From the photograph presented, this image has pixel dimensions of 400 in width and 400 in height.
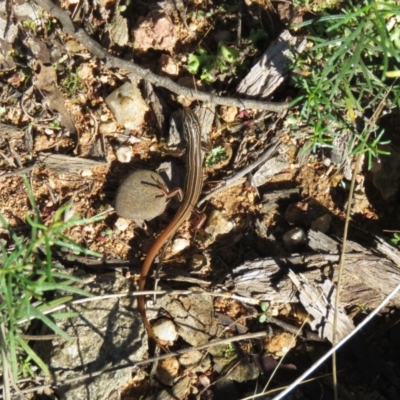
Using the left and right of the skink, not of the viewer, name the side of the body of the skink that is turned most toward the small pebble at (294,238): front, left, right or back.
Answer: right

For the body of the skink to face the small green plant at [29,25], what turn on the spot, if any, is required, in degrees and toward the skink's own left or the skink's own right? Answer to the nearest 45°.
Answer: approximately 45° to the skink's own left

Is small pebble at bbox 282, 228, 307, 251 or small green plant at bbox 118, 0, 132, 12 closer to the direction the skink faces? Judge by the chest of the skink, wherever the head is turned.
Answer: the small green plant

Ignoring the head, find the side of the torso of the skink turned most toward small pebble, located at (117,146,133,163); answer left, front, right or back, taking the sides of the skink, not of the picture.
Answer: left

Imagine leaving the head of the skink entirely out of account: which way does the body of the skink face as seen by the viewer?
away from the camera

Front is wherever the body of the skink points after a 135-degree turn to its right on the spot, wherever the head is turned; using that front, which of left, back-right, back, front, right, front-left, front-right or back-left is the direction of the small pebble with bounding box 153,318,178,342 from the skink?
front-right

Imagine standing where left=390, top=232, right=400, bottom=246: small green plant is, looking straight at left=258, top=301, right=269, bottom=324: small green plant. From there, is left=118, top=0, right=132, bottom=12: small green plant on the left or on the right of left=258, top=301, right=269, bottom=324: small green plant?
right

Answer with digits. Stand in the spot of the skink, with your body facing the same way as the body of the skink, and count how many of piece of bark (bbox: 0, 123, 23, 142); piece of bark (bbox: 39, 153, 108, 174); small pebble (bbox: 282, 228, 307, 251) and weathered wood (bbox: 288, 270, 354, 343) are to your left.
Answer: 2

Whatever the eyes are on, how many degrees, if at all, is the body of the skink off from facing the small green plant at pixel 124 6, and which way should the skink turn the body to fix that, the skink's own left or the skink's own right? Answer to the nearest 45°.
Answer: approximately 45° to the skink's own left

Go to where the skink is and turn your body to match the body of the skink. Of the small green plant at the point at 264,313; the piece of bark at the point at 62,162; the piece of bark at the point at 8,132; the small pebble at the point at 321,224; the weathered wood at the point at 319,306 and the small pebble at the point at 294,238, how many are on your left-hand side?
2

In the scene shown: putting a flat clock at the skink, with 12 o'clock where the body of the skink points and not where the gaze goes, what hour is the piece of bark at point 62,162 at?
The piece of bark is roughly at 9 o'clock from the skink.

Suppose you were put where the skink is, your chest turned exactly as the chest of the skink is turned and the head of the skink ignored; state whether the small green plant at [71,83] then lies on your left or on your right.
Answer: on your left
